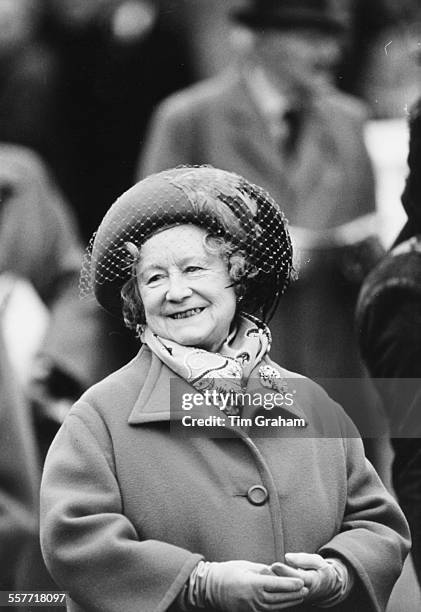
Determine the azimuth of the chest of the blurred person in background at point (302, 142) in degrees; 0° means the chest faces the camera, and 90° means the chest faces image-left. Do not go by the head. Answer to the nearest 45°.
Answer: approximately 315°

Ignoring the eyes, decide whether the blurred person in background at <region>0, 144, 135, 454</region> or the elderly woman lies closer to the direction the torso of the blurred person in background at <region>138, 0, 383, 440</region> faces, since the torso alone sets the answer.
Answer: the elderly woman

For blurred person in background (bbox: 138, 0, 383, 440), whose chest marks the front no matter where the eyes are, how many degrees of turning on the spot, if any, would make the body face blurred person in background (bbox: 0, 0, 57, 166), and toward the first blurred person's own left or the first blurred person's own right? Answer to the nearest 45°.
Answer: approximately 135° to the first blurred person's own right

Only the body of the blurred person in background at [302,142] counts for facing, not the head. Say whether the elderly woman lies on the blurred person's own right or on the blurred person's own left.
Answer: on the blurred person's own right

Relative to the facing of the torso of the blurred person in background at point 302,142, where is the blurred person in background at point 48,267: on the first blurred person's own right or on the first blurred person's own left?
on the first blurred person's own right
